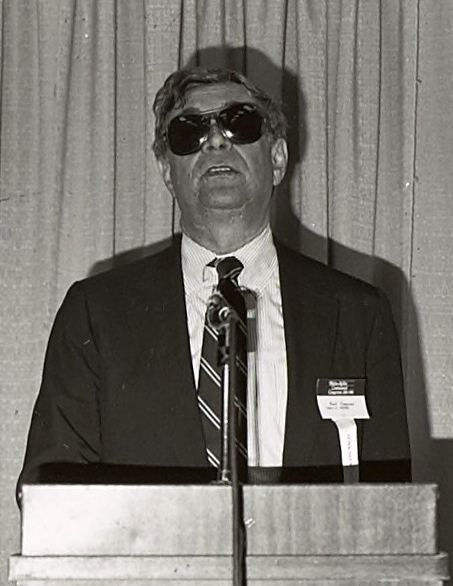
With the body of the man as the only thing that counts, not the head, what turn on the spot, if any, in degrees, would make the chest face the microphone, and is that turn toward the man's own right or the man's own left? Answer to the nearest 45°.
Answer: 0° — they already face it

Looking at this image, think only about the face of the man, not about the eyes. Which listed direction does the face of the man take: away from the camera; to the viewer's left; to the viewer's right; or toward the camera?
toward the camera

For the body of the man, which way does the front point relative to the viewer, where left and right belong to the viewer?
facing the viewer

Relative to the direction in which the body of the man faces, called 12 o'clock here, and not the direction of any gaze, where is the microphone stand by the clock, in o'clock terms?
The microphone stand is roughly at 12 o'clock from the man.

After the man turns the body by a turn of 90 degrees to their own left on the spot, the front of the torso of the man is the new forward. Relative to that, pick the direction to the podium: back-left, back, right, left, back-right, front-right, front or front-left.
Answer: right
